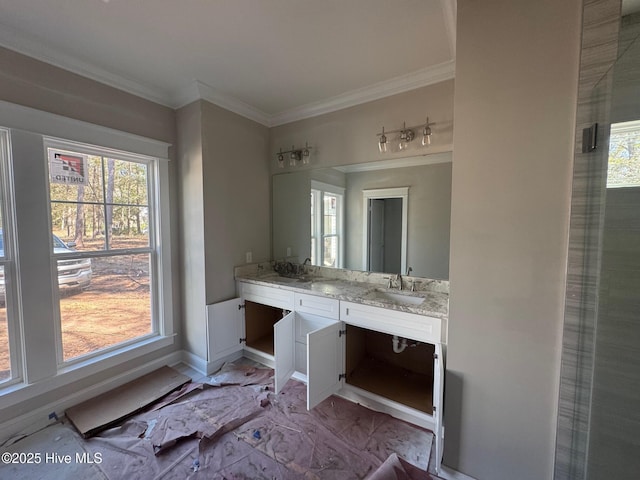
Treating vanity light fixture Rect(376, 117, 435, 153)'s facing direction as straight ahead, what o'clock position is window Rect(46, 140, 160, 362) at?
The window is roughly at 1 o'clock from the vanity light fixture.

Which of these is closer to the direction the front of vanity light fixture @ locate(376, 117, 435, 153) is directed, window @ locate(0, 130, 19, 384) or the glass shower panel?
the window

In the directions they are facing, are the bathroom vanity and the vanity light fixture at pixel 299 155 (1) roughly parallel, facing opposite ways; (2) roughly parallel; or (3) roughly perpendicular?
roughly parallel

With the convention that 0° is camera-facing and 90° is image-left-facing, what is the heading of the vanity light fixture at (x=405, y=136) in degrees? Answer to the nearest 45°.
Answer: approximately 45°

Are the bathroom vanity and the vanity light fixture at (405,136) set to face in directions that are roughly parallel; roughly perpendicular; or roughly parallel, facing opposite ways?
roughly parallel

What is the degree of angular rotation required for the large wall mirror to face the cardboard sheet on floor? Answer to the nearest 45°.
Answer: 0° — it already faces it

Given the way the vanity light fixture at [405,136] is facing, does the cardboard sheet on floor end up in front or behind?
in front

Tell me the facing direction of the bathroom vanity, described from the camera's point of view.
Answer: facing the viewer and to the left of the viewer

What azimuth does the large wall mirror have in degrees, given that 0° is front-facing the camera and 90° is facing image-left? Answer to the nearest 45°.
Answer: approximately 45°

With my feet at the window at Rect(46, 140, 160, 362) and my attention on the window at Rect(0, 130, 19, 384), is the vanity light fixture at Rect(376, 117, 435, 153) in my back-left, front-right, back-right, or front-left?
back-left

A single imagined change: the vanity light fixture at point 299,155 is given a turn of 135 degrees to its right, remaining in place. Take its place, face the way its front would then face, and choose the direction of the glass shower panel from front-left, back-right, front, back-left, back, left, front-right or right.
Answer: back-right
